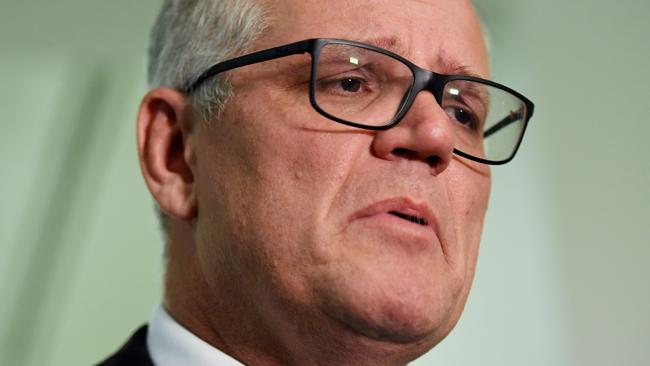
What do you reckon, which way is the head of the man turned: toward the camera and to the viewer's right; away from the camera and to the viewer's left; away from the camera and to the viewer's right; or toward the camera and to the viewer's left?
toward the camera and to the viewer's right
